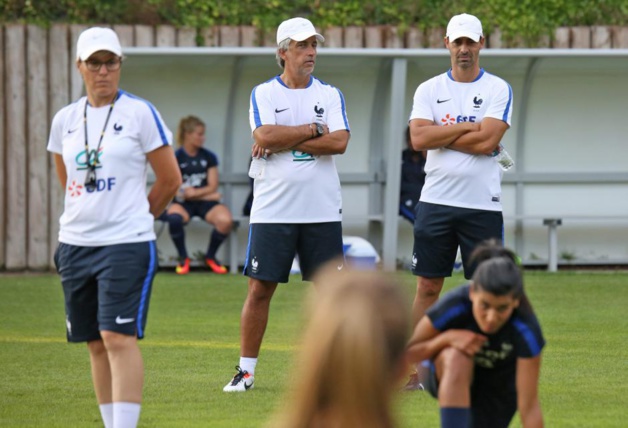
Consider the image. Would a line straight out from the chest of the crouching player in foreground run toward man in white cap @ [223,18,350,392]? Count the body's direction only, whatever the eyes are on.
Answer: no

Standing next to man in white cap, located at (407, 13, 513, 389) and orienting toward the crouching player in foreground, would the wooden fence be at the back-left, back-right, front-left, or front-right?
back-right

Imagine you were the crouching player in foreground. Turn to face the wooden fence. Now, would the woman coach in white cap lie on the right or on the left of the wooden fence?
left

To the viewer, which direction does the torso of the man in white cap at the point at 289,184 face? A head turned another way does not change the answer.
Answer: toward the camera

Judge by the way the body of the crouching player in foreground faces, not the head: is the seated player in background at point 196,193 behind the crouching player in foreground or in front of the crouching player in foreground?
behind

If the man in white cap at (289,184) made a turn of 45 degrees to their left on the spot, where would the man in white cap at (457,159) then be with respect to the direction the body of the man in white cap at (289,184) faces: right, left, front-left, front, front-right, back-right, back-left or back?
front-left

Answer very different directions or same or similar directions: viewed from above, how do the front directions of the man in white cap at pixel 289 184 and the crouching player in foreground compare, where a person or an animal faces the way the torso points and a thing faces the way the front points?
same or similar directions

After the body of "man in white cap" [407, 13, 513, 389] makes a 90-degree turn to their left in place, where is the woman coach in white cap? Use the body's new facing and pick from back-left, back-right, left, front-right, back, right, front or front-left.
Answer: back-right

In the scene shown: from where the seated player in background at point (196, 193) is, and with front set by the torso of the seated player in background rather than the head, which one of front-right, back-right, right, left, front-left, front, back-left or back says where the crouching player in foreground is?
front

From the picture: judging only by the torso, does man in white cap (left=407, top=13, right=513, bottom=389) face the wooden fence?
no

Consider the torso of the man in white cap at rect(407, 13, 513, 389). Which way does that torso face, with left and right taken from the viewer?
facing the viewer

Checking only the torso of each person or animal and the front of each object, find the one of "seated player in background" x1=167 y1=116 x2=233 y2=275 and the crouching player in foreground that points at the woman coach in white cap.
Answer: the seated player in background

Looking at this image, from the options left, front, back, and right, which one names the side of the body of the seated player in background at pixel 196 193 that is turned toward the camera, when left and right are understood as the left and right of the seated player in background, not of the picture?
front

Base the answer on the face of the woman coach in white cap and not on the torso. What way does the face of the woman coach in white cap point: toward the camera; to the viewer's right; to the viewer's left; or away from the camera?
toward the camera

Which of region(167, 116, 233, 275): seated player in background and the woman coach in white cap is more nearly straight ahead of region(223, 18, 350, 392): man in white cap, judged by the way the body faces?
the woman coach in white cap
